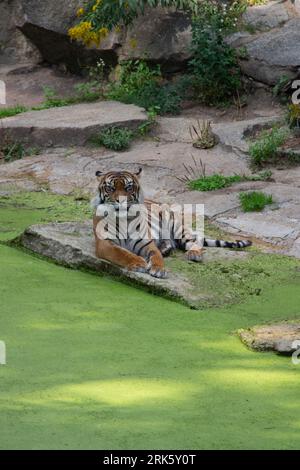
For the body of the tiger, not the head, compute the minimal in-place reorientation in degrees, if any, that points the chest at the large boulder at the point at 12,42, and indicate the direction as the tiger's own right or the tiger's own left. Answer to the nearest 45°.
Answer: approximately 135° to the tiger's own right

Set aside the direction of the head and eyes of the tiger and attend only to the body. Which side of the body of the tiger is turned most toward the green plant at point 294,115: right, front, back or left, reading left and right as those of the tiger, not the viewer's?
back

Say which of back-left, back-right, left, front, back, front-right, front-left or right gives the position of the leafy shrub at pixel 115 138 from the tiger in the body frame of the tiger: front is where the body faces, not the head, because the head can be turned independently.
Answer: back-right

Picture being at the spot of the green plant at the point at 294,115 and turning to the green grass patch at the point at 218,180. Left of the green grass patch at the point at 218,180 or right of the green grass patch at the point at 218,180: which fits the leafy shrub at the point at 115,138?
right

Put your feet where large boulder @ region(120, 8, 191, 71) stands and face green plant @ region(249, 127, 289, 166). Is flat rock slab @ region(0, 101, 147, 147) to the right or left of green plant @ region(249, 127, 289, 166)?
right

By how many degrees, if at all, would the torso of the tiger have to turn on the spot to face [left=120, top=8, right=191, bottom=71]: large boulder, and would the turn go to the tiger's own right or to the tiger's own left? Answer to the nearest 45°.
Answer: approximately 135° to the tiger's own right

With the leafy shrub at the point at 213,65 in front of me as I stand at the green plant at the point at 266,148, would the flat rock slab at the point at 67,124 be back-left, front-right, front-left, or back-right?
front-left

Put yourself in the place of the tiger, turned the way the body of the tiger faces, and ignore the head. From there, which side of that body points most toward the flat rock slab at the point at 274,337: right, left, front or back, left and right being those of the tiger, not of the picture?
left

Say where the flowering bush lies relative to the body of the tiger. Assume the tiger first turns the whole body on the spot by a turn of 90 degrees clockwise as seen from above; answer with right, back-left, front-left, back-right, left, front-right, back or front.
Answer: front-right

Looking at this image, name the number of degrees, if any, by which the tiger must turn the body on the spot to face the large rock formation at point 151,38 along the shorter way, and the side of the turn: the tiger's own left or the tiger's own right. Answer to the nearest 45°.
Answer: approximately 135° to the tiger's own right

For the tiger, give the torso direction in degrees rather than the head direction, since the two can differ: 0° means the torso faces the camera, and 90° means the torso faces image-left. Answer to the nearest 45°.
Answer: approximately 45°

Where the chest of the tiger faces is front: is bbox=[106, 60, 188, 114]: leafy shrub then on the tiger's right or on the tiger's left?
on the tiger's right

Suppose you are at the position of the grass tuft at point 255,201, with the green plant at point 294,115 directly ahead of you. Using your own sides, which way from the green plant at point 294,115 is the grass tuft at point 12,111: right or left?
left

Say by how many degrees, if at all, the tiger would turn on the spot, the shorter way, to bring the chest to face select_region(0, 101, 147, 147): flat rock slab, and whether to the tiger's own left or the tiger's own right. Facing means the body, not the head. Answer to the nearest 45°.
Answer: approximately 135° to the tiger's own right

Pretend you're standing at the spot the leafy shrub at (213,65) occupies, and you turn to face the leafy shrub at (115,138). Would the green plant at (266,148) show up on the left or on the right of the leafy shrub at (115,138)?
left
